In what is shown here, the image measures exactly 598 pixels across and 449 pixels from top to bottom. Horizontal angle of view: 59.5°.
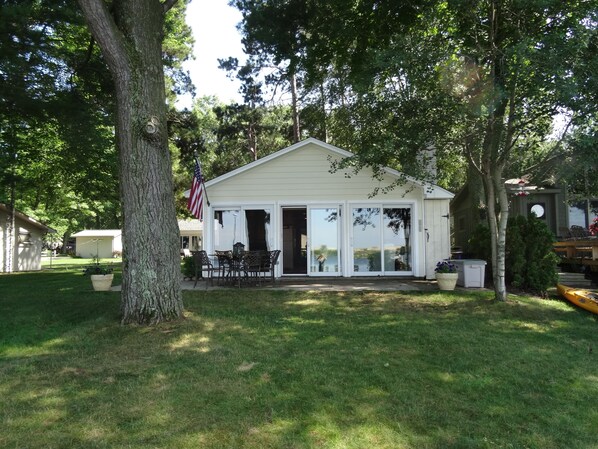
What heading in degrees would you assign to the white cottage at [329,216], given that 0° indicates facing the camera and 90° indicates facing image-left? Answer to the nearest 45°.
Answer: approximately 0°

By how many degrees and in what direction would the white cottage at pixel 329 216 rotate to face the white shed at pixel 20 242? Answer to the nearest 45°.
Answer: approximately 135° to its right

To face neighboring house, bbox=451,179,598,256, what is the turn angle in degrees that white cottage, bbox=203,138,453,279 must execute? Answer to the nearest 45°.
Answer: approximately 135° to its left

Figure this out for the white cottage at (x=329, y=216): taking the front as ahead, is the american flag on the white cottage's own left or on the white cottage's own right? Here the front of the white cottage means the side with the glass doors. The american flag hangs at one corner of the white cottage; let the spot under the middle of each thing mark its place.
on the white cottage's own right

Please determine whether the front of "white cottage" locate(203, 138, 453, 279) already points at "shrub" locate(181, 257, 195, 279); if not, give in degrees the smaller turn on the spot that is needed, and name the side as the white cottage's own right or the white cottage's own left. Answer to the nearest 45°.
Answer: approximately 90° to the white cottage's own right

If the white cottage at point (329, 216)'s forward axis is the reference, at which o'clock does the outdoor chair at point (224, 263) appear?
The outdoor chair is roughly at 2 o'clock from the white cottage.

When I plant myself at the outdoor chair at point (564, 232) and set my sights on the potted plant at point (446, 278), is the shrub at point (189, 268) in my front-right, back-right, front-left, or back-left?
front-right

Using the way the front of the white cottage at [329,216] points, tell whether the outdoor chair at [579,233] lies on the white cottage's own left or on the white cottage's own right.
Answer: on the white cottage's own left

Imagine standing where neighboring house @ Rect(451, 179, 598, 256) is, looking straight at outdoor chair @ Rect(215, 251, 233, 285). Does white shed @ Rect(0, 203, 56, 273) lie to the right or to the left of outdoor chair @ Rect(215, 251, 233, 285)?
right

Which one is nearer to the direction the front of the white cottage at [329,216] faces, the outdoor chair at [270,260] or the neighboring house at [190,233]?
the outdoor chair
